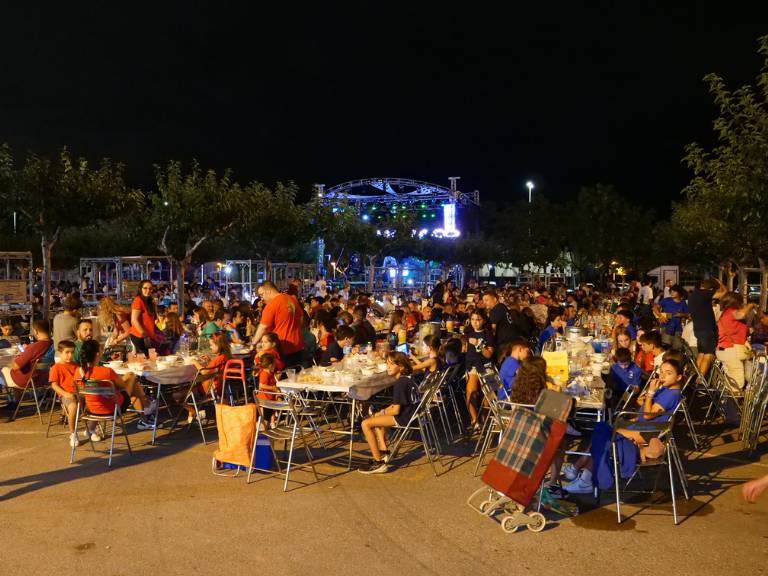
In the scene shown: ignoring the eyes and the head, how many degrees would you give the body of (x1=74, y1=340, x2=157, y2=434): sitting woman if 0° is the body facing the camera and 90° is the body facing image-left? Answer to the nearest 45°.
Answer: approximately 225°

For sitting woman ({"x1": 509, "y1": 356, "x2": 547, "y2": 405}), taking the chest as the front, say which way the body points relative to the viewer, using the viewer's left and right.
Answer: facing away from the viewer and to the right of the viewer

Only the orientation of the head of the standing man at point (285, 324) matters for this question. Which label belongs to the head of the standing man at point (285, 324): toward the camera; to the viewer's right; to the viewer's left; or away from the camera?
to the viewer's left

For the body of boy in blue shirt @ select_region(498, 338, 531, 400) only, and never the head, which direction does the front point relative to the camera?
to the viewer's right

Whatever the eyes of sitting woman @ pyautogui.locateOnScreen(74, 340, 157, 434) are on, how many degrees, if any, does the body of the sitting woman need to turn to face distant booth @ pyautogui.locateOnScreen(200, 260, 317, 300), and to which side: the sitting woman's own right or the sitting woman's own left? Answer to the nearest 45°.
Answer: approximately 45° to the sitting woman's own left

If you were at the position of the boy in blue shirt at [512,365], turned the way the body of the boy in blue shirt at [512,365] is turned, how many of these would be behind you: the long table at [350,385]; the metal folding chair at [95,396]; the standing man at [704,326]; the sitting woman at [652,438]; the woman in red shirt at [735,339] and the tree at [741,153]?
2

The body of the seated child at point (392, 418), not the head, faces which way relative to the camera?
to the viewer's left

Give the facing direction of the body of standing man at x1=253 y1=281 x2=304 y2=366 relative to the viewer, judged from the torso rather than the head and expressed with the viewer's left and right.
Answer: facing away from the viewer and to the left of the viewer

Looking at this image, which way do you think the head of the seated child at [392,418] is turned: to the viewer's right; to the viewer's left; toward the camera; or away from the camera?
to the viewer's left
